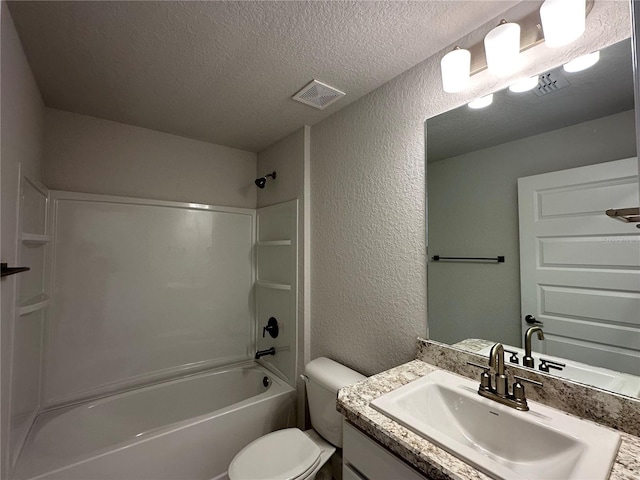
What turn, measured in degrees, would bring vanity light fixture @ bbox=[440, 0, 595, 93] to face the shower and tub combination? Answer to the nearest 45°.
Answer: approximately 45° to its right

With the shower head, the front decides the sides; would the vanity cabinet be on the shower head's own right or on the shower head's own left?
on the shower head's own left

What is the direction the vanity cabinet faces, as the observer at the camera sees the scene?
facing the viewer and to the left of the viewer

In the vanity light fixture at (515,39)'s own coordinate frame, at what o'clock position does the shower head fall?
The shower head is roughly at 2 o'clock from the vanity light fixture.

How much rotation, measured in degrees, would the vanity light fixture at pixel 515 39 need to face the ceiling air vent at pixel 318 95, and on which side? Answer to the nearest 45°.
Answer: approximately 45° to its right

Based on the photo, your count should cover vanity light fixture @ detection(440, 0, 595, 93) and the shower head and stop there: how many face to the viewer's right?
0

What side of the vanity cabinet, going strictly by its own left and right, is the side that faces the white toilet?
right

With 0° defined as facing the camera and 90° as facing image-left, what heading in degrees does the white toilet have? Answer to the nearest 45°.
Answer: approximately 45°

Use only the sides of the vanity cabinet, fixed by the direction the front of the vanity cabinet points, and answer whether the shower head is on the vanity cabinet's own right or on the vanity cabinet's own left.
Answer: on the vanity cabinet's own right
